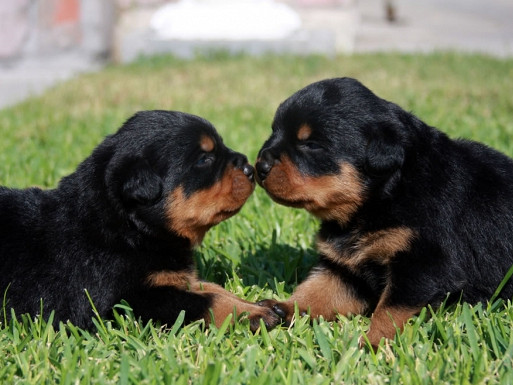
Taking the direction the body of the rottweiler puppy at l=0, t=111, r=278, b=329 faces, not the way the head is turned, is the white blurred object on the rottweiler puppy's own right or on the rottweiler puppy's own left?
on the rottweiler puppy's own left

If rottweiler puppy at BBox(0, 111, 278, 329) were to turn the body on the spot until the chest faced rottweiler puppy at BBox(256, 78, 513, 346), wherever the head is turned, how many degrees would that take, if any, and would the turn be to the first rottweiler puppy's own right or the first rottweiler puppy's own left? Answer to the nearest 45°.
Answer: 0° — it already faces it

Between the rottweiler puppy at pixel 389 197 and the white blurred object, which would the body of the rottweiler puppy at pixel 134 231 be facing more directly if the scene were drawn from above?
the rottweiler puppy

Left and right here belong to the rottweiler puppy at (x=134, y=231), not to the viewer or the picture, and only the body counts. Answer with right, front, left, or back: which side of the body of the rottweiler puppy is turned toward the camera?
right
